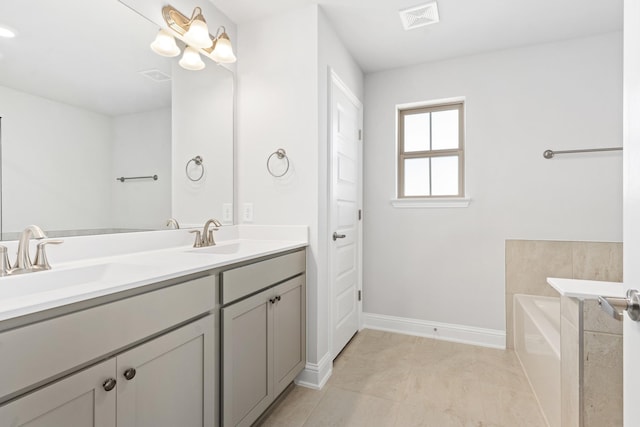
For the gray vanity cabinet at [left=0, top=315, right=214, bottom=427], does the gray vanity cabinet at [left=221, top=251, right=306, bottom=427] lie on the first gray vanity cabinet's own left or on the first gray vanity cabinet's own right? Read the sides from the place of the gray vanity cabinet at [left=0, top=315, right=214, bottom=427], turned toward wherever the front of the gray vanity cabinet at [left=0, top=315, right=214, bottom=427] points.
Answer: on the first gray vanity cabinet's own left

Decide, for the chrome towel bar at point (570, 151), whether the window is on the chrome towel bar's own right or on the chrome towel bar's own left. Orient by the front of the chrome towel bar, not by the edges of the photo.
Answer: on the chrome towel bar's own right

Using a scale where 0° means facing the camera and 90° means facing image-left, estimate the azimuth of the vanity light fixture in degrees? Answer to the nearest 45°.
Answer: approximately 315°

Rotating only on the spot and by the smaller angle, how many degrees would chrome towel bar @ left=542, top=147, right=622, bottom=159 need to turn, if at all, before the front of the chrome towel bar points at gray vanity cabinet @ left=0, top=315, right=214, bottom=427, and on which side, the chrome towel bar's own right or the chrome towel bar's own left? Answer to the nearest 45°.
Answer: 0° — it already faces it

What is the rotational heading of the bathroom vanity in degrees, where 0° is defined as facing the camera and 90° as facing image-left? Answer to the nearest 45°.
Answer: approximately 315°

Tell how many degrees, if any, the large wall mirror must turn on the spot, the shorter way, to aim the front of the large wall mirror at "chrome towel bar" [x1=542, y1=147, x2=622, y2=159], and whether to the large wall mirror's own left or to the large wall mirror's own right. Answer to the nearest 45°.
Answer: approximately 45° to the large wall mirror's own left
